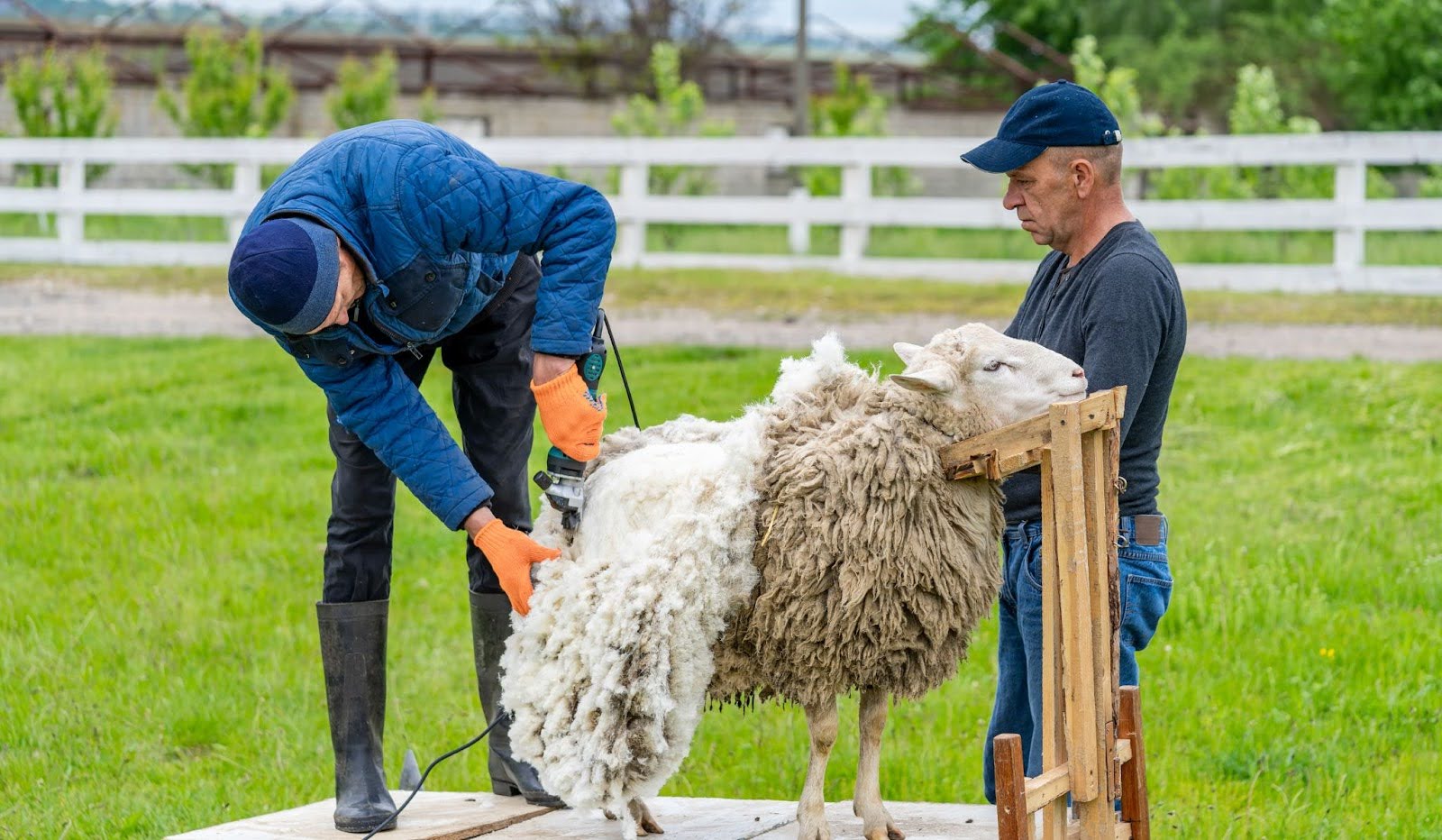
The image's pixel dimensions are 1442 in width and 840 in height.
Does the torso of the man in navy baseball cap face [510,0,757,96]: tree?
no

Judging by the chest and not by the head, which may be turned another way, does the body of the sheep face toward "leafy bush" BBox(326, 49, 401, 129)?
no

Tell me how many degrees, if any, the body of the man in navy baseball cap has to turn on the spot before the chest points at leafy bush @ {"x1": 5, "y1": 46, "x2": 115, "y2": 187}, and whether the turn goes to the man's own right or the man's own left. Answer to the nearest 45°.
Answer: approximately 45° to the man's own right

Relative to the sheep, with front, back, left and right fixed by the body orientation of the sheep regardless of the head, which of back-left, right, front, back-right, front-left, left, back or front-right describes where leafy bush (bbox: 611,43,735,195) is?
left

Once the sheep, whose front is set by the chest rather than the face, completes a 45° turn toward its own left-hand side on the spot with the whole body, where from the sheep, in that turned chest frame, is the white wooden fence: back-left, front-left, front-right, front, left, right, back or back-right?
front-left

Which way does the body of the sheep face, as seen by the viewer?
to the viewer's right

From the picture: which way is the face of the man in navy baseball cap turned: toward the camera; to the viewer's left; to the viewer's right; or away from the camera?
to the viewer's left

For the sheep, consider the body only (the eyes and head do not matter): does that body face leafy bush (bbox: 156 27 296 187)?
no

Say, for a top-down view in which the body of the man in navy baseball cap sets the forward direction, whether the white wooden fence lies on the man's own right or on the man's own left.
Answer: on the man's own right

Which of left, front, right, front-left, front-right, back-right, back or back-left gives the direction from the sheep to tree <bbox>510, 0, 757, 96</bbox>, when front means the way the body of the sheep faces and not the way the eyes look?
left

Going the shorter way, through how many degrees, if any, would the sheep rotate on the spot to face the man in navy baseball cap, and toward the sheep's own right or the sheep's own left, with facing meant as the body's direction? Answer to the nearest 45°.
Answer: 0° — it already faces them

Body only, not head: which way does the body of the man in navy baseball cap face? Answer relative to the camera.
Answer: to the viewer's left

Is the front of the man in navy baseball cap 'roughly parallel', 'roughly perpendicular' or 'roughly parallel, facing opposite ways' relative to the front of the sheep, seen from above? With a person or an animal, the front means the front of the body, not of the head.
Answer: roughly parallel, facing opposite ways

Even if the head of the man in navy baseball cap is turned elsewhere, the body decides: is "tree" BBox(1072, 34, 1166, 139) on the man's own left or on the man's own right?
on the man's own right

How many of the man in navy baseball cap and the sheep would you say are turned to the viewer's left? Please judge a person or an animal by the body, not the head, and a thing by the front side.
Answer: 1

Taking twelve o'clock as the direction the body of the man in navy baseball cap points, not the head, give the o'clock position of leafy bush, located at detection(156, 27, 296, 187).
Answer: The leafy bush is roughly at 2 o'clock from the man in navy baseball cap.
